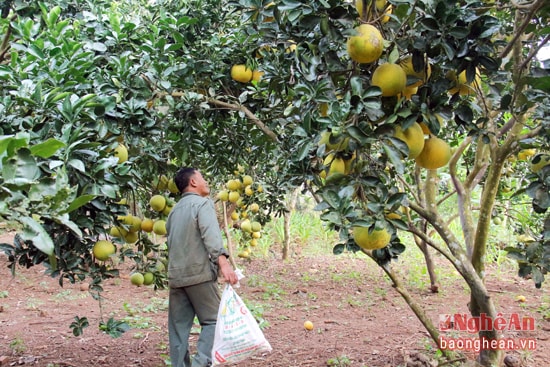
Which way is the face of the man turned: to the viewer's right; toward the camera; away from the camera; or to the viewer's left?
to the viewer's right

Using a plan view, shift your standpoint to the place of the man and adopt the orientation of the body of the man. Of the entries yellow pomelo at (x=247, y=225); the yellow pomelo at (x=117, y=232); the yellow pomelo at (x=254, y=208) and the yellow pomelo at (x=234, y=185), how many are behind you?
1

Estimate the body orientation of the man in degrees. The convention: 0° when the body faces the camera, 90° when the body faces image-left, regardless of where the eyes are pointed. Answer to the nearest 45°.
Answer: approximately 225°

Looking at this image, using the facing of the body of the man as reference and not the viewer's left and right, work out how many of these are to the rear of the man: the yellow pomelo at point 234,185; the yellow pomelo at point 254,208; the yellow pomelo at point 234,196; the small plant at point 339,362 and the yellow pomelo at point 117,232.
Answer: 1

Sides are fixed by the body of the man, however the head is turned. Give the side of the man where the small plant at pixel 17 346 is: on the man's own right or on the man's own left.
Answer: on the man's own left
